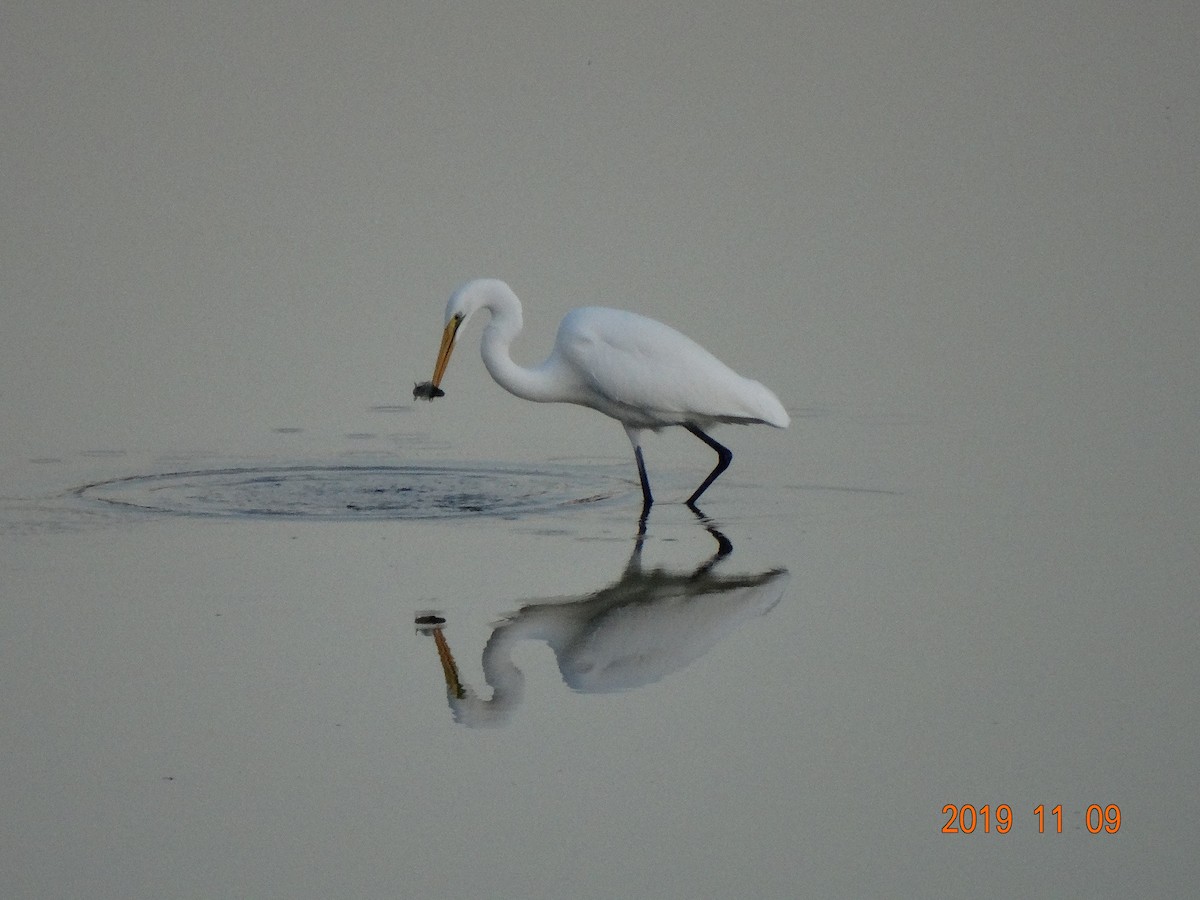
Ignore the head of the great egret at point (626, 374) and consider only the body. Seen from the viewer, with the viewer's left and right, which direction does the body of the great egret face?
facing to the left of the viewer
